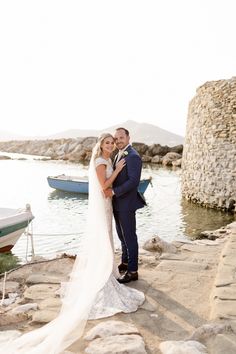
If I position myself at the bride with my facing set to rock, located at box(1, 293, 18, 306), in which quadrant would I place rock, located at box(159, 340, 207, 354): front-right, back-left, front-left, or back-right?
back-left

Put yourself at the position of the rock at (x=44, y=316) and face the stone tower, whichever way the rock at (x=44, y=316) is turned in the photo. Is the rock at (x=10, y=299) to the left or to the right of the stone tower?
left

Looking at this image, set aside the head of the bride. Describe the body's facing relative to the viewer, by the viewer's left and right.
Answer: facing to the right of the viewer

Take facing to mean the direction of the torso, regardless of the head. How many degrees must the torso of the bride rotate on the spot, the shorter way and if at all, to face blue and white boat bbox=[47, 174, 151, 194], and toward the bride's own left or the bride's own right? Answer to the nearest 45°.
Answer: approximately 90° to the bride's own left

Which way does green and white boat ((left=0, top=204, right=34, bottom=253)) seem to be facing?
to the viewer's right

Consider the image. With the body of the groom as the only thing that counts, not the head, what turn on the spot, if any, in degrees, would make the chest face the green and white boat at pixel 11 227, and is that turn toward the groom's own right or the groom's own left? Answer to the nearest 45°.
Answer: approximately 45° to the groom's own right

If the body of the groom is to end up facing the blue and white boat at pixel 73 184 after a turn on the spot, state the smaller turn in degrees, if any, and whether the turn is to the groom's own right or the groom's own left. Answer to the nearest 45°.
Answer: approximately 90° to the groom's own right
